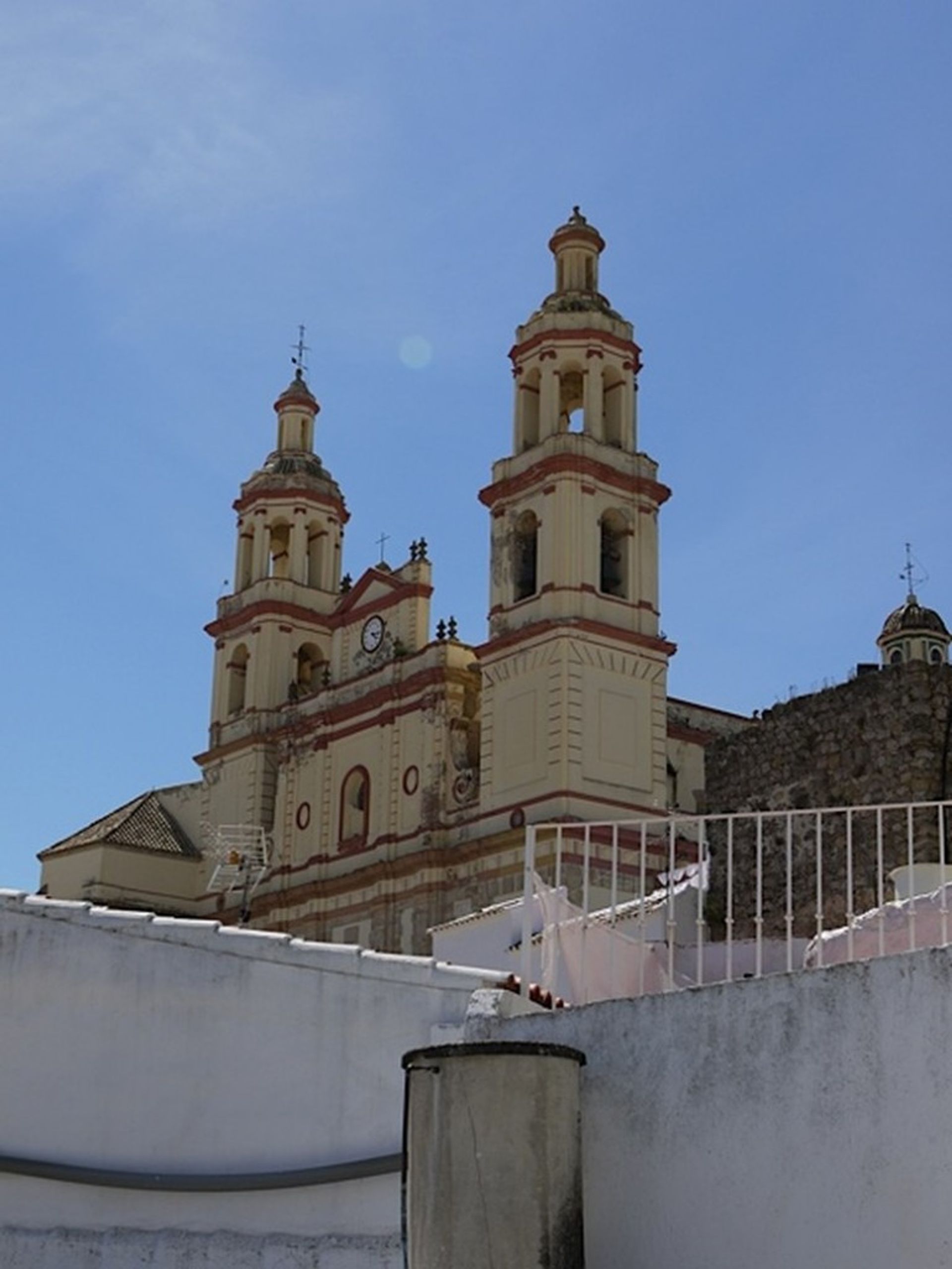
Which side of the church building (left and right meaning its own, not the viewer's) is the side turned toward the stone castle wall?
left

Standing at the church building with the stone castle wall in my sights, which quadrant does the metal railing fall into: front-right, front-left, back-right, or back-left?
front-right

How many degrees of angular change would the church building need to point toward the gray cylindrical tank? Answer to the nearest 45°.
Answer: approximately 45° to its left

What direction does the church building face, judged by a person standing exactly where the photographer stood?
facing the viewer and to the left of the viewer

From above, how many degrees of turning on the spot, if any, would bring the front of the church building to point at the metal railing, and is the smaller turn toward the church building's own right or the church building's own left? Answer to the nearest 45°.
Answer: approximately 45° to the church building's own left
